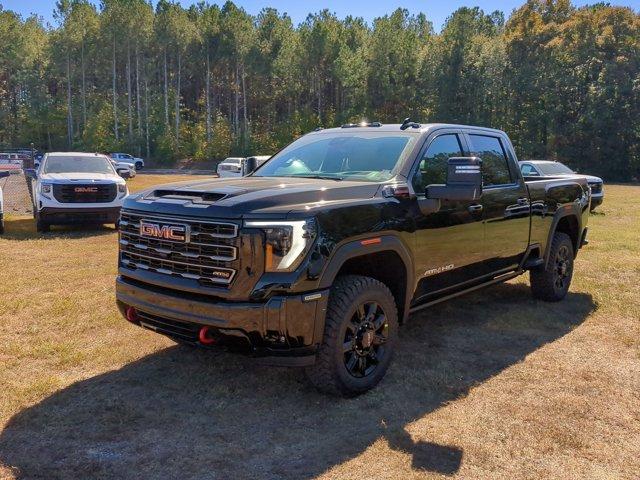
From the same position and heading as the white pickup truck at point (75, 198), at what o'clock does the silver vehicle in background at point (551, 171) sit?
The silver vehicle in background is roughly at 9 o'clock from the white pickup truck.

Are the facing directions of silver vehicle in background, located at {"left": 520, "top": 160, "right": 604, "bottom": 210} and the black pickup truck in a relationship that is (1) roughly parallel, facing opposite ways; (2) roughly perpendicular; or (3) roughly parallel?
roughly perpendicular

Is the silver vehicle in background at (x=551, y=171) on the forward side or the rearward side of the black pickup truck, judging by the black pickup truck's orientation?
on the rearward side

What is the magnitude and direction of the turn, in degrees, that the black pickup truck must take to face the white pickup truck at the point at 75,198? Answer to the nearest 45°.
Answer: approximately 90° to its right

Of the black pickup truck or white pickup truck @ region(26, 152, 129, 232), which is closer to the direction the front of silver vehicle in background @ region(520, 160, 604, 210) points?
the black pickup truck

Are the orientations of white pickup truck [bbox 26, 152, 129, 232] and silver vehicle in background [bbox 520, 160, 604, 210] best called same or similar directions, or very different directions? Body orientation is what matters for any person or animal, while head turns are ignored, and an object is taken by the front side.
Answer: same or similar directions

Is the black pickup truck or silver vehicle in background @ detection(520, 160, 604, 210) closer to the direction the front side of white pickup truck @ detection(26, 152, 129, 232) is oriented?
the black pickup truck

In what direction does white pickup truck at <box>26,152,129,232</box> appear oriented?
toward the camera

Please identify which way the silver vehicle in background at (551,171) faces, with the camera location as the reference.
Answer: facing the viewer and to the right of the viewer

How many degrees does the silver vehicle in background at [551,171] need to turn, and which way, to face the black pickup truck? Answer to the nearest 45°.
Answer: approximately 45° to its right

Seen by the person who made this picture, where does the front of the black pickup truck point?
facing the viewer and to the left of the viewer

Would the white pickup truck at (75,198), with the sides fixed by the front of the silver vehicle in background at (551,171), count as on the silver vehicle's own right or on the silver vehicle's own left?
on the silver vehicle's own right
